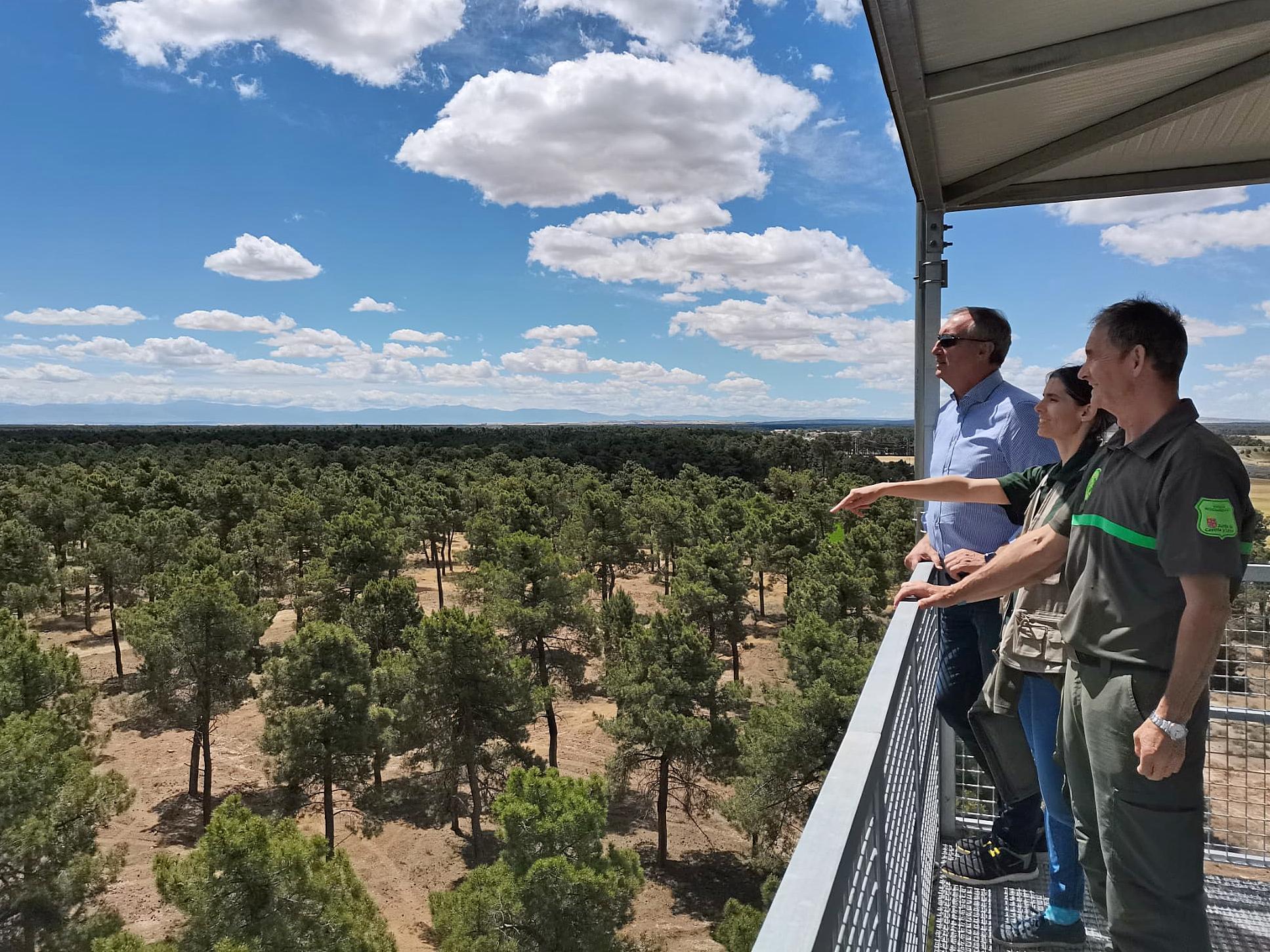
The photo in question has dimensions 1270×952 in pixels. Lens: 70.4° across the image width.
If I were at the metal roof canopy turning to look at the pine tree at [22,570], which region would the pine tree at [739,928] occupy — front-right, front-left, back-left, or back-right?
front-right

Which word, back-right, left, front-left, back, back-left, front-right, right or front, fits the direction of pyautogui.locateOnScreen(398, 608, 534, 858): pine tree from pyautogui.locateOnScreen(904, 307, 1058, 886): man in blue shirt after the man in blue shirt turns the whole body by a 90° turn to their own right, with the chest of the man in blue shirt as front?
front

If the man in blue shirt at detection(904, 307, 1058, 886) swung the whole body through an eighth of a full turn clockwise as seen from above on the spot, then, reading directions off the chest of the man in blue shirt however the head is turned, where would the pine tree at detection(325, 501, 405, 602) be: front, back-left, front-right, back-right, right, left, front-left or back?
front-right

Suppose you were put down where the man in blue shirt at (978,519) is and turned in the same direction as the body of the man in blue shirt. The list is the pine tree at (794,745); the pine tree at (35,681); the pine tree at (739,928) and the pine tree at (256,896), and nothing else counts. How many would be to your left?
0

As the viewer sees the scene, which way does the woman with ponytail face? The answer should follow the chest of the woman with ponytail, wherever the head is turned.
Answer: to the viewer's left

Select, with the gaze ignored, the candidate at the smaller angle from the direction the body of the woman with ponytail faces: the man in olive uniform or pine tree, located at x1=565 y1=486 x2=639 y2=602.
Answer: the pine tree

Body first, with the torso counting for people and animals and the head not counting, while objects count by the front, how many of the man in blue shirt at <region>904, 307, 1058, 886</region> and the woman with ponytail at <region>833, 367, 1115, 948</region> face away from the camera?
0

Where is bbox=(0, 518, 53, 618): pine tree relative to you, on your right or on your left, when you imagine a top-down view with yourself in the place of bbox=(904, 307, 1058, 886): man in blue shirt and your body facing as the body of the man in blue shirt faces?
on your right

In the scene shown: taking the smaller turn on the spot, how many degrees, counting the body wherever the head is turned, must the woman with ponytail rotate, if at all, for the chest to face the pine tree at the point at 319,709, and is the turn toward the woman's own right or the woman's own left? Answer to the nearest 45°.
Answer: approximately 45° to the woman's own right

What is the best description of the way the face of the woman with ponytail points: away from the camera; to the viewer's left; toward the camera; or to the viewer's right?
to the viewer's left

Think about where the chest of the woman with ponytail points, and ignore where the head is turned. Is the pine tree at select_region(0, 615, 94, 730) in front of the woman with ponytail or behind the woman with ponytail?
in front

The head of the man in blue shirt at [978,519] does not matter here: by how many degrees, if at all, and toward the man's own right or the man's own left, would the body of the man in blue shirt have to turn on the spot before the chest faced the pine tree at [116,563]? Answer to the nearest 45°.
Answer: approximately 90° to the man's own right

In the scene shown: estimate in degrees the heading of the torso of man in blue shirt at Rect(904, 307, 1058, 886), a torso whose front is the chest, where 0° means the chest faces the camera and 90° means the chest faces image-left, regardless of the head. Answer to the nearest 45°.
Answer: approximately 45°
